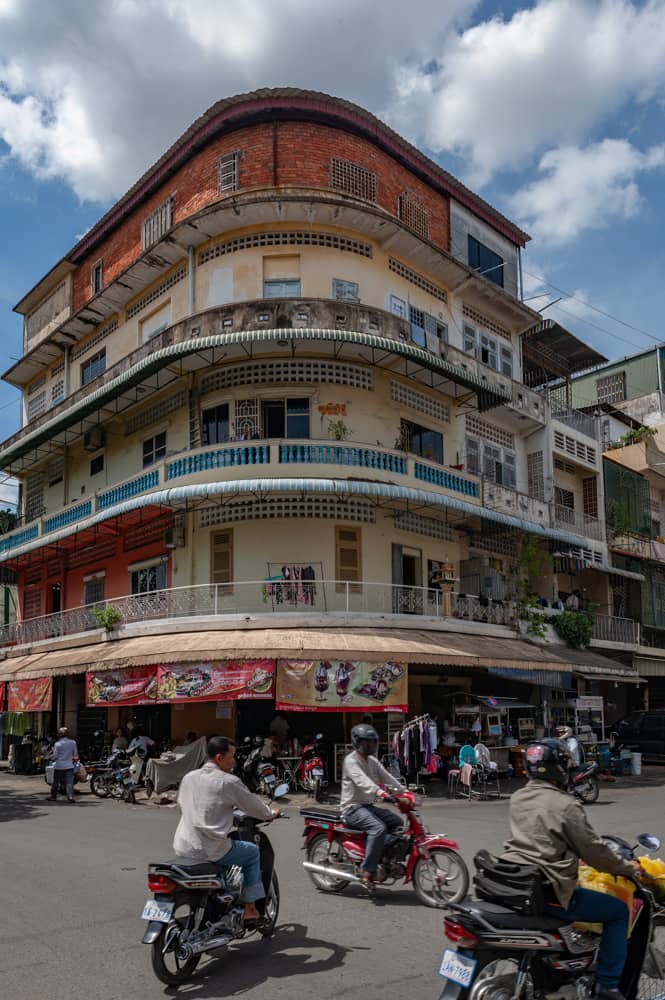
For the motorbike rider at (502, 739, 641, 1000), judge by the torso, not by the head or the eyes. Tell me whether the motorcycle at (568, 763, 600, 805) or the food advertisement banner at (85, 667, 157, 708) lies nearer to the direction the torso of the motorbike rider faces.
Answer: the motorcycle

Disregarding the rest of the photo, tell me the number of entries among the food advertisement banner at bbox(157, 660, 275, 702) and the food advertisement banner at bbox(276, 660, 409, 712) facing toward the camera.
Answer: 2

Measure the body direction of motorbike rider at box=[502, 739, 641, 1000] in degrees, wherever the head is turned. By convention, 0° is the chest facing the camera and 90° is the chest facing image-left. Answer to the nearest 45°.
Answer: approximately 225°

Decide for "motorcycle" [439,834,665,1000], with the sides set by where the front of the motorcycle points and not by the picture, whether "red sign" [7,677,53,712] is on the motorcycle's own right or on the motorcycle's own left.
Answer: on the motorcycle's own left

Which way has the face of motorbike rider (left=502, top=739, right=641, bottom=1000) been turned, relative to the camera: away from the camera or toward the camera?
away from the camera

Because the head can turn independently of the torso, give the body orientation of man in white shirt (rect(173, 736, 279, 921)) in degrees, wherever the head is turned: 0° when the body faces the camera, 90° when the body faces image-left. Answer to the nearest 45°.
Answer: approximately 225°

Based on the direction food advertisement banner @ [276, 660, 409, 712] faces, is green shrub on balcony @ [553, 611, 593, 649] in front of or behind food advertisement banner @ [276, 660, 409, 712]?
behind

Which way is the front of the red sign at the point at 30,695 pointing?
toward the camera

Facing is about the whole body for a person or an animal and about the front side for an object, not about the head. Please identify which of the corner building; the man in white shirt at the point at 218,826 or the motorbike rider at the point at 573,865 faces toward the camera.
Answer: the corner building

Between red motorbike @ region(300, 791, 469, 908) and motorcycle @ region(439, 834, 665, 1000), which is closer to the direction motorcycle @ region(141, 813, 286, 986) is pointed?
the red motorbike

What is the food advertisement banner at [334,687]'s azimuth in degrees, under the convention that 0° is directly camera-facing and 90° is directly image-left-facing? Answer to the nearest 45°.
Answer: approximately 0°

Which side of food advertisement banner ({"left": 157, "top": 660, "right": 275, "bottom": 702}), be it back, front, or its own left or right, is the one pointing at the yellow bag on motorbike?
front

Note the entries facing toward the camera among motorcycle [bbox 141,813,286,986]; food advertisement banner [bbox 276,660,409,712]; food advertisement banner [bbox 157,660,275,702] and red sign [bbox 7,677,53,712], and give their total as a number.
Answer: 3

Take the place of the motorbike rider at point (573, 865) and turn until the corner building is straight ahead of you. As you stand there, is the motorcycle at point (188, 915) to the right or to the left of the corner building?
left

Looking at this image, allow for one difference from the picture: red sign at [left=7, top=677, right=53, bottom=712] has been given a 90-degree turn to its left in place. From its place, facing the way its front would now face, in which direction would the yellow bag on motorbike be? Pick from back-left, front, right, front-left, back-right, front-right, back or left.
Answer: right
